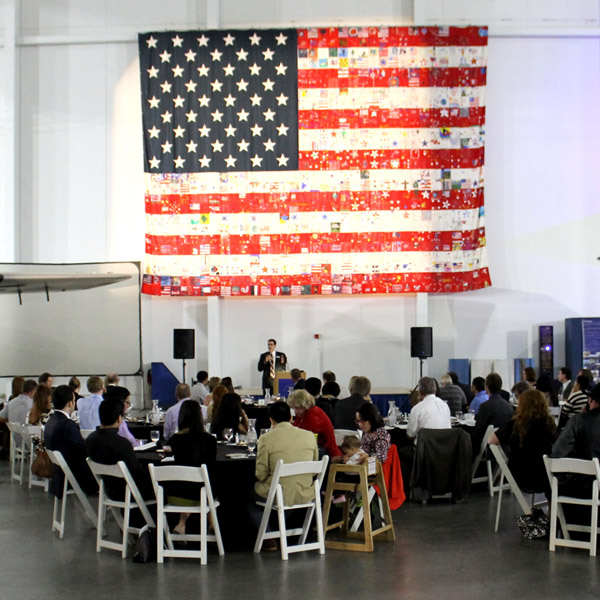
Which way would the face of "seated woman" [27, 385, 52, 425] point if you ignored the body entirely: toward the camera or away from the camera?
away from the camera

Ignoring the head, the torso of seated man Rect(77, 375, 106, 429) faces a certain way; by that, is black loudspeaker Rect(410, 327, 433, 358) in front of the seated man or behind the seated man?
in front

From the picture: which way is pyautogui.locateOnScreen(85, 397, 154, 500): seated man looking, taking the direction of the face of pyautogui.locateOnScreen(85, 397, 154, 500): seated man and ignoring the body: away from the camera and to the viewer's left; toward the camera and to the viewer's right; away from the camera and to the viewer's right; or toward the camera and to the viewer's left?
away from the camera and to the viewer's right

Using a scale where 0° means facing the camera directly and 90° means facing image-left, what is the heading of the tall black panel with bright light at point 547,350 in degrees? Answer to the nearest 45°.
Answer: approximately 0°

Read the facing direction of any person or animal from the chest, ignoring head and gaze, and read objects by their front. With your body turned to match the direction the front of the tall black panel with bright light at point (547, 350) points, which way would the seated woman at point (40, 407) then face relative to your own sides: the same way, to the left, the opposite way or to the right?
the opposite way

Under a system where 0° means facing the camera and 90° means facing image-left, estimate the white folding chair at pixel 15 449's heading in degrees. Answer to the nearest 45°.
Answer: approximately 225°

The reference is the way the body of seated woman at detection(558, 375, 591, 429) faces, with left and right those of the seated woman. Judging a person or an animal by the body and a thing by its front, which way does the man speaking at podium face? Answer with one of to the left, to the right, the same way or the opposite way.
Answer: to the left

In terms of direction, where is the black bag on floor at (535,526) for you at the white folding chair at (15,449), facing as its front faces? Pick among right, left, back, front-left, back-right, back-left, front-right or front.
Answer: right

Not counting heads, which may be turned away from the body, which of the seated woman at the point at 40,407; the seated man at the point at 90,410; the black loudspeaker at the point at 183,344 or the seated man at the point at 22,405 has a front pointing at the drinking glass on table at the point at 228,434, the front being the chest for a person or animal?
the black loudspeaker

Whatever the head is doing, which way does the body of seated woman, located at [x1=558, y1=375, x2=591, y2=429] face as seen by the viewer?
to the viewer's left

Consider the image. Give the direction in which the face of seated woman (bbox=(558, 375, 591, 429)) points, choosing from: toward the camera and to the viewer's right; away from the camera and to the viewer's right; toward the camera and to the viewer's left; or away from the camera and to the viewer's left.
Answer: away from the camera and to the viewer's left

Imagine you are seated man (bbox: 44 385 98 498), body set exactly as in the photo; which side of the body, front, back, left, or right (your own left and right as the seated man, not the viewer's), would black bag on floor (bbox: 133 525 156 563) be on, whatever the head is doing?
right
